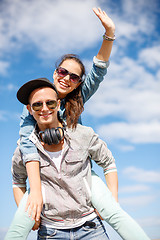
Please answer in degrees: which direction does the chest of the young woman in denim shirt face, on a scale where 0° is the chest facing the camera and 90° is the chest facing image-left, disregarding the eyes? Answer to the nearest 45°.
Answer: approximately 0°
